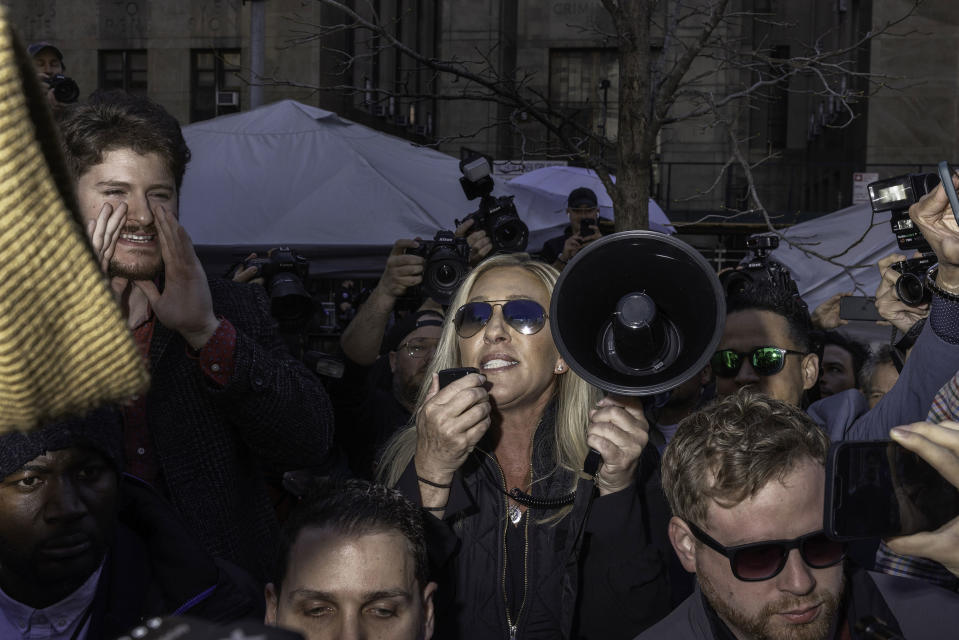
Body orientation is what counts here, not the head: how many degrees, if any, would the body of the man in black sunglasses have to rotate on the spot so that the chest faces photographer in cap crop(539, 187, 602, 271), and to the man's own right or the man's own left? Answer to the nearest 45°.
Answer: approximately 135° to the man's own left

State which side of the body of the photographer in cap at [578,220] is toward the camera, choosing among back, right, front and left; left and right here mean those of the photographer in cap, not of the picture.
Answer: front

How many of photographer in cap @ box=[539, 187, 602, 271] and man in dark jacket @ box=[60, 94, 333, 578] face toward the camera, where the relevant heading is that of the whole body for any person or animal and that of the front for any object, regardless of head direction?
2

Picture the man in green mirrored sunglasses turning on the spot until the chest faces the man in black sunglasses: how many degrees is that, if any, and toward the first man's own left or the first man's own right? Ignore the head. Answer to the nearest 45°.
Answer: approximately 45° to the first man's own left

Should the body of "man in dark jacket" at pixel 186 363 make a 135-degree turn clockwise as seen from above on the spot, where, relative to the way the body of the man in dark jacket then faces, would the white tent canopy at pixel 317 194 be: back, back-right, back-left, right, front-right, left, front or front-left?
front-right

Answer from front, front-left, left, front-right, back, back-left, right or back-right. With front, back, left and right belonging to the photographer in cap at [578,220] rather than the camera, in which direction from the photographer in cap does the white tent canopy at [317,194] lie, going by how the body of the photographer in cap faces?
back-right

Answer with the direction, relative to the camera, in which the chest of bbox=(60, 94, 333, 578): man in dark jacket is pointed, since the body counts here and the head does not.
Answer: toward the camera

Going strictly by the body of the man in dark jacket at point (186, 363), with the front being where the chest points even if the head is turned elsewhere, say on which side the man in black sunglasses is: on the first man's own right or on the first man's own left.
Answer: on the first man's own left
